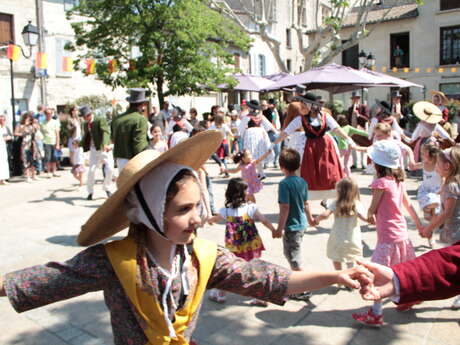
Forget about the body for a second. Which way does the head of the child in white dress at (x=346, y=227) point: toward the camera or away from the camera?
away from the camera

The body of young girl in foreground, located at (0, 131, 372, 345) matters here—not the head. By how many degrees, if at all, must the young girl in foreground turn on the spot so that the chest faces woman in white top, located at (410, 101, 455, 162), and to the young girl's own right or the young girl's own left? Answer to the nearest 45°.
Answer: approximately 90° to the young girl's own left

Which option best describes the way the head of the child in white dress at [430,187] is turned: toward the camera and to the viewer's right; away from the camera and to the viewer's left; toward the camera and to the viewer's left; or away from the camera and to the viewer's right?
toward the camera and to the viewer's left

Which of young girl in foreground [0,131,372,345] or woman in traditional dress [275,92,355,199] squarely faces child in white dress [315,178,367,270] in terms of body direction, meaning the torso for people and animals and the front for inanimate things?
the woman in traditional dress
